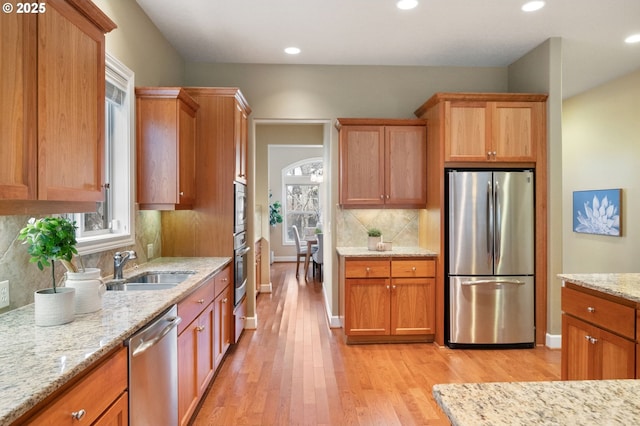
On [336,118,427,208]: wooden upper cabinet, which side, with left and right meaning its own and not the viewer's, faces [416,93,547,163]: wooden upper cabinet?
left

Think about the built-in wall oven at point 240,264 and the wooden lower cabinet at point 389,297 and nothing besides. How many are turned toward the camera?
1

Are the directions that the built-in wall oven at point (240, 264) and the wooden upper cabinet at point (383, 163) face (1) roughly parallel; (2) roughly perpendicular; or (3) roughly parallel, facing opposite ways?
roughly perpendicular

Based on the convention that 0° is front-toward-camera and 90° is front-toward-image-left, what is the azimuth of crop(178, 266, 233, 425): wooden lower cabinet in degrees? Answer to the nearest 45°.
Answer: approximately 270°

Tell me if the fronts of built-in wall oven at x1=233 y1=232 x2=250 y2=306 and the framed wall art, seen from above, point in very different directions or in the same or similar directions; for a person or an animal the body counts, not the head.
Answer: very different directions

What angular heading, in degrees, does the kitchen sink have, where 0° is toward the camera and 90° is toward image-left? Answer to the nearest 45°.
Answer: approximately 270°

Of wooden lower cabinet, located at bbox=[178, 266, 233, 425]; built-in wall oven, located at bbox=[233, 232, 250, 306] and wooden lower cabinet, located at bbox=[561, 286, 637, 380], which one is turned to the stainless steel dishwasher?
wooden lower cabinet, located at bbox=[561, 286, 637, 380]

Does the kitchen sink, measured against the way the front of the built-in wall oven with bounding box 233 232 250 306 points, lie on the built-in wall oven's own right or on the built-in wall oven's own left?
on the built-in wall oven's own right

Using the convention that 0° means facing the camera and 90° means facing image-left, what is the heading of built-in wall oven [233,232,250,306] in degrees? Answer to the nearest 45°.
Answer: approximately 270°

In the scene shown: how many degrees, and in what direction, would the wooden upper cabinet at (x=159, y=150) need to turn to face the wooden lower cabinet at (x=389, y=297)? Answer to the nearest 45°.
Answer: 0° — it already faces it

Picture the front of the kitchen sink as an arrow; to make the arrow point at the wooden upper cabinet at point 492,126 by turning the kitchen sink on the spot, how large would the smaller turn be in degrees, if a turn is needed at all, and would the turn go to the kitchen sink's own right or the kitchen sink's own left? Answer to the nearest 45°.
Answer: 0° — it already faces it
